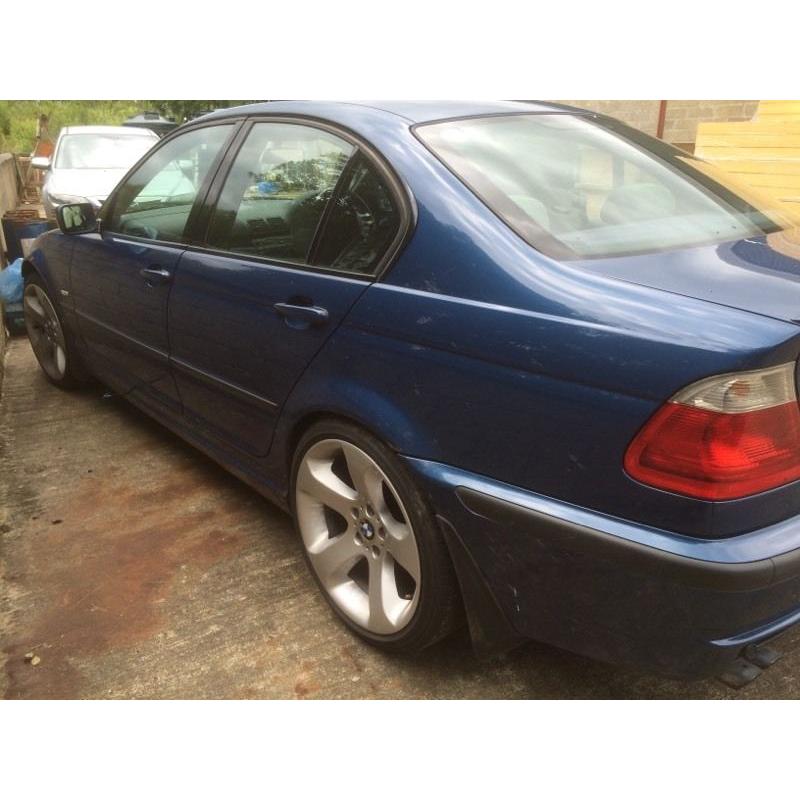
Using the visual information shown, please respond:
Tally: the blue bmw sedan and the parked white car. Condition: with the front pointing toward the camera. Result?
1

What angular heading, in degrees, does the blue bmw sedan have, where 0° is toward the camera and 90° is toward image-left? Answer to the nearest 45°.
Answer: approximately 135°

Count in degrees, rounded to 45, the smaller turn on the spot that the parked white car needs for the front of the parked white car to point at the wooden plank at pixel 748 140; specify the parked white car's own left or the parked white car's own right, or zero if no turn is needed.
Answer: approximately 45° to the parked white car's own left

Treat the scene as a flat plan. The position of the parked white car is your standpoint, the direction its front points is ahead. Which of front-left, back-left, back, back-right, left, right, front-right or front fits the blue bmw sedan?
front

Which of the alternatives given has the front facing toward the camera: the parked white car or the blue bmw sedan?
the parked white car

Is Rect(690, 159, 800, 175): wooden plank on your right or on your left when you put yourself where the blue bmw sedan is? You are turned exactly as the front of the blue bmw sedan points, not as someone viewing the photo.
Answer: on your right

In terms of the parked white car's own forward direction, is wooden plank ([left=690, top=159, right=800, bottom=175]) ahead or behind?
ahead

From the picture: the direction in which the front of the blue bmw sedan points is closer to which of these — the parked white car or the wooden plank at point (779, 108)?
the parked white car

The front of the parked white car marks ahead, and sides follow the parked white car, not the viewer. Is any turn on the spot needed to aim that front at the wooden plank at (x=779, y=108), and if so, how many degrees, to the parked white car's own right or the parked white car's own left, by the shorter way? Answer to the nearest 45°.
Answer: approximately 45° to the parked white car's own left

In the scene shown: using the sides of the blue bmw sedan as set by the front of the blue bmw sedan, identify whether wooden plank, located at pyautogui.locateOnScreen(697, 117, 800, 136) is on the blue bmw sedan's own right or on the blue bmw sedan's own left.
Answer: on the blue bmw sedan's own right

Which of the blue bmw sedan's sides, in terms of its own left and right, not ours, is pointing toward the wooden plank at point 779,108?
right

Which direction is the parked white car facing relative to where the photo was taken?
toward the camera

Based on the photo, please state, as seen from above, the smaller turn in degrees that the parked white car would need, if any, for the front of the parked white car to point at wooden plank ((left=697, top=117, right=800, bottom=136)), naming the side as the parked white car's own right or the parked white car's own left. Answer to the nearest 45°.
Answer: approximately 45° to the parked white car's own left
